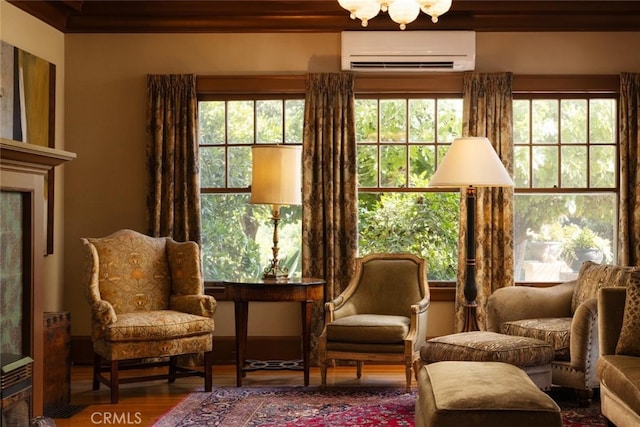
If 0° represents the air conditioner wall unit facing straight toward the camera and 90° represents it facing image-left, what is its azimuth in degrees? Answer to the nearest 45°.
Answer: approximately 0°

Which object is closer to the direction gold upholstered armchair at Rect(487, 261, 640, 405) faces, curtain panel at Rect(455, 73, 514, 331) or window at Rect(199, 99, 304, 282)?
the window

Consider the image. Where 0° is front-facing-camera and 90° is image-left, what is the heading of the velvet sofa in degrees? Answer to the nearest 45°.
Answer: approximately 45°

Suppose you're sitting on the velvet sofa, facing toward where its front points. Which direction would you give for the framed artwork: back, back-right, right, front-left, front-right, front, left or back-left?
front-right

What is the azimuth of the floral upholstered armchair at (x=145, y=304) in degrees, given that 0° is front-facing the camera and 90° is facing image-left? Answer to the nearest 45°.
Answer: approximately 315°

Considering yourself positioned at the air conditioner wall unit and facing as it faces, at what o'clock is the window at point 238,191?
The window is roughly at 3 o'clock from the air conditioner wall unit.

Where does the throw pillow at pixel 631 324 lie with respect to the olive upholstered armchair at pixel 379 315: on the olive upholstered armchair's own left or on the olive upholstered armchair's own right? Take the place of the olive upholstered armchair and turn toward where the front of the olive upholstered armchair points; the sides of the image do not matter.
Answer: on the olive upholstered armchair's own left

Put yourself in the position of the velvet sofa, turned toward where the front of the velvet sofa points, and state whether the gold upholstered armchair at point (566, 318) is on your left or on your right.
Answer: on your right
